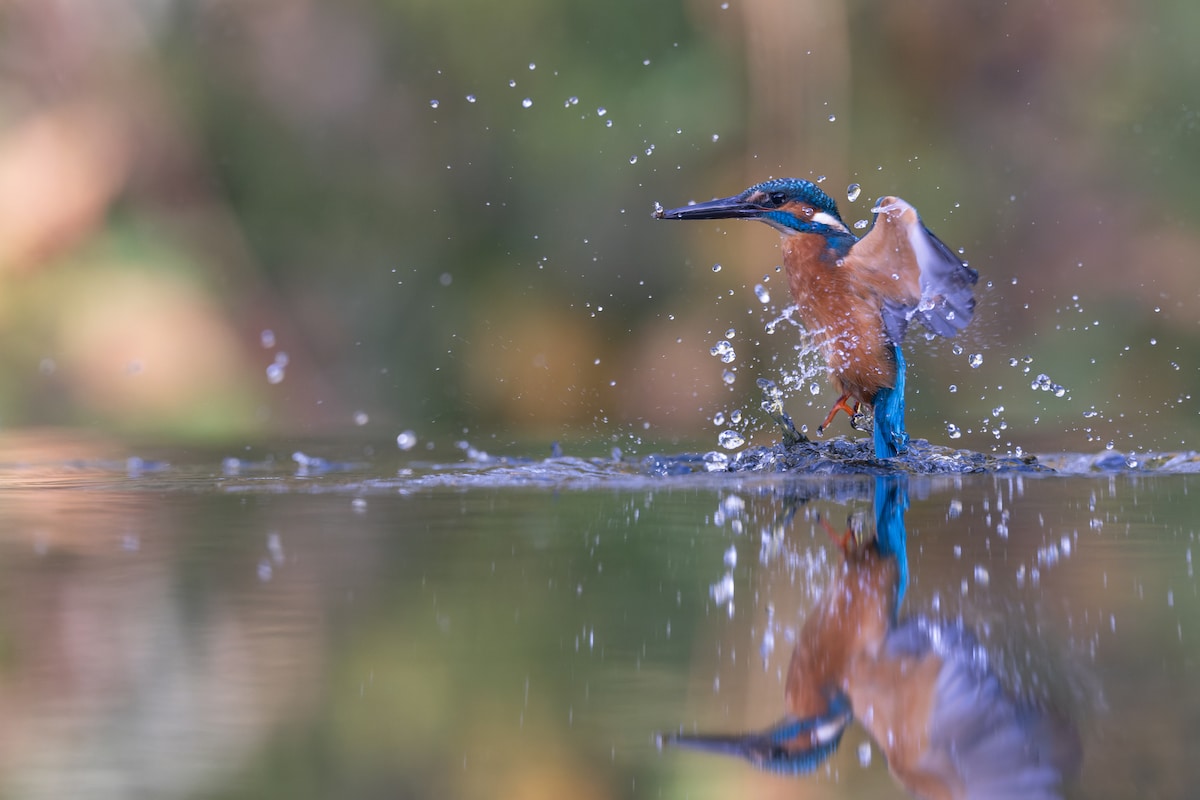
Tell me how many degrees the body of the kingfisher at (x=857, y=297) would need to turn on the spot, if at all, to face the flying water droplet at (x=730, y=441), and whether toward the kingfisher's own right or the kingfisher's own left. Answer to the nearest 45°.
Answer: approximately 45° to the kingfisher's own right

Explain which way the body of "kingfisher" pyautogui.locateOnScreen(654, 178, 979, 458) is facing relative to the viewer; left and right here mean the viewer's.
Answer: facing to the left of the viewer

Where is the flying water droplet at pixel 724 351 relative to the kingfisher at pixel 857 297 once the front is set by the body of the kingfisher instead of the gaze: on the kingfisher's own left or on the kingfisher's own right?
on the kingfisher's own right
